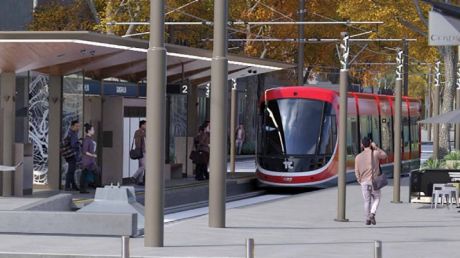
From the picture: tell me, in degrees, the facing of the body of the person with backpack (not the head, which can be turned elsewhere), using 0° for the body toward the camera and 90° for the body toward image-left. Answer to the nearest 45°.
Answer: approximately 270°

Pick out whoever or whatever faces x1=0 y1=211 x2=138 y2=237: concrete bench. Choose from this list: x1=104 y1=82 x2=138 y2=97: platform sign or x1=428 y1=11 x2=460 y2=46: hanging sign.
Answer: x1=104 y1=82 x2=138 y2=97: platform sign

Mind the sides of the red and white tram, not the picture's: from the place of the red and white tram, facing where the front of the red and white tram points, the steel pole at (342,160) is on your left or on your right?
on your left

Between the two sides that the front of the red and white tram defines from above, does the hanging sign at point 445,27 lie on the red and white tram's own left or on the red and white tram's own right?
on the red and white tram's own left

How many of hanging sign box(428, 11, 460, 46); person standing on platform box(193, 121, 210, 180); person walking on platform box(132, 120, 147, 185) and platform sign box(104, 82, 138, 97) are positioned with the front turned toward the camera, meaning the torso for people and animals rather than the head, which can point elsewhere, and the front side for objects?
2
